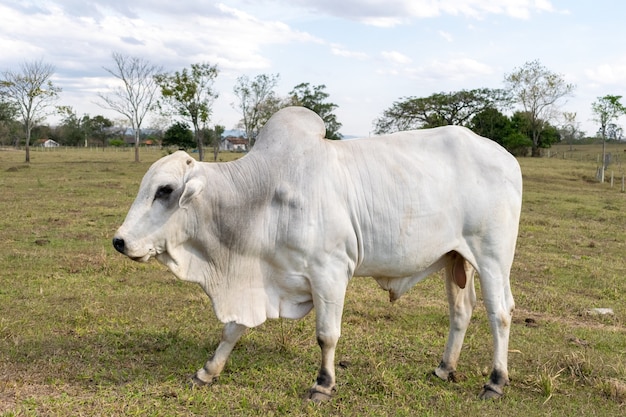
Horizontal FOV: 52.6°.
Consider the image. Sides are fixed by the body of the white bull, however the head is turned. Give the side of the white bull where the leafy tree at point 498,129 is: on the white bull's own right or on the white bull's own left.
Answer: on the white bull's own right

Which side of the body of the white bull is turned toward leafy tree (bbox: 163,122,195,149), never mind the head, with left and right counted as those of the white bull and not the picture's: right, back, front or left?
right

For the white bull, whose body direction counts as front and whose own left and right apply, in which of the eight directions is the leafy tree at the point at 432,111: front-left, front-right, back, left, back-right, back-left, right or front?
right

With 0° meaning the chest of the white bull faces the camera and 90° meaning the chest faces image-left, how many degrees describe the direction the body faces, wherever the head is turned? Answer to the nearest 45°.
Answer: approximately 90°

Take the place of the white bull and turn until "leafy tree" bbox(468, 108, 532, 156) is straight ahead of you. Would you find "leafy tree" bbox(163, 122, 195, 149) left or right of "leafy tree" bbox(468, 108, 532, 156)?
left

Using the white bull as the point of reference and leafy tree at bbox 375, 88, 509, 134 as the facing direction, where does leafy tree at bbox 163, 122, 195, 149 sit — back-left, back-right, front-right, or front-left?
front-left
